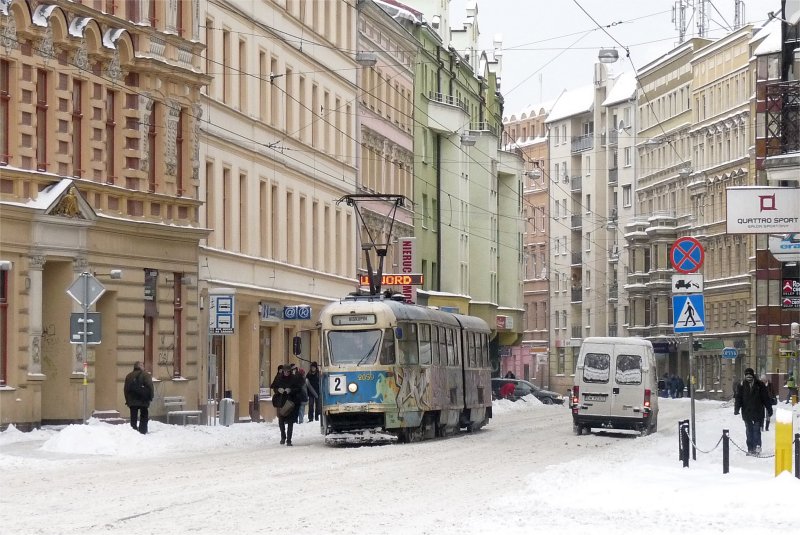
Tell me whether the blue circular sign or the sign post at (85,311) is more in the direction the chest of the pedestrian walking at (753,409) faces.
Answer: the blue circular sign

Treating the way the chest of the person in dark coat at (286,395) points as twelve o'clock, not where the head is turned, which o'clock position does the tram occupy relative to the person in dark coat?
The tram is roughly at 7 o'clock from the person in dark coat.

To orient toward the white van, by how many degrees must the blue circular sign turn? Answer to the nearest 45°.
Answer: approximately 180°

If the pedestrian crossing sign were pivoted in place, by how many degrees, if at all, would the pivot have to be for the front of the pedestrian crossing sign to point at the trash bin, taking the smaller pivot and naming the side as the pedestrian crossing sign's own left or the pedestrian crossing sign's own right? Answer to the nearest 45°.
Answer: approximately 135° to the pedestrian crossing sign's own right

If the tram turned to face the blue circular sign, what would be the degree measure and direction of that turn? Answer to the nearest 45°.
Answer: approximately 90° to its left

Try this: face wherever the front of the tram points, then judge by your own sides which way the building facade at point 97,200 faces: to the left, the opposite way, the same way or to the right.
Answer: to the left

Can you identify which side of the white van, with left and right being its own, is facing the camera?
back

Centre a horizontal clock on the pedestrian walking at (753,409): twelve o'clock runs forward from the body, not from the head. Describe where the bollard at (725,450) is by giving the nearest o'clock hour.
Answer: The bollard is roughly at 12 o'clock from the pedestrian walking.

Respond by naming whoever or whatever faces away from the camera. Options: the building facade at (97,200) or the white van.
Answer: the white van
